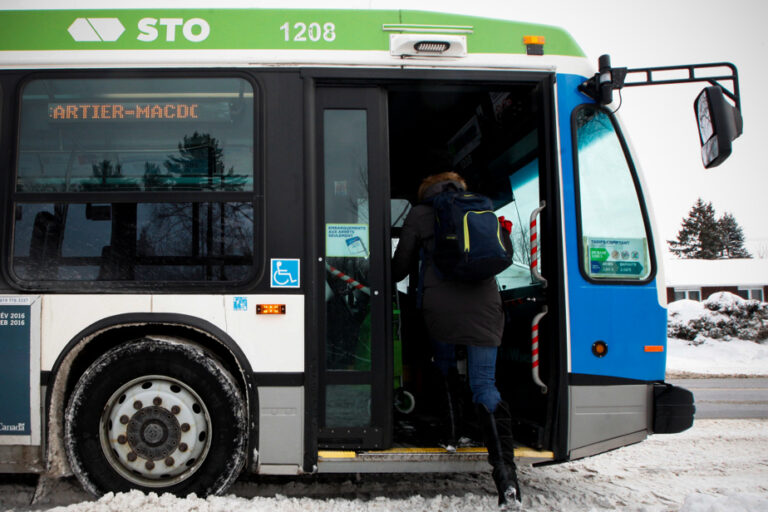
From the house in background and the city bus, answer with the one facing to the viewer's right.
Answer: the city bus

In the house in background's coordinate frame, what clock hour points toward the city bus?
The city bus is roughly at 12 o'clock from the house in background.

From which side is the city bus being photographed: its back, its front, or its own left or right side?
right

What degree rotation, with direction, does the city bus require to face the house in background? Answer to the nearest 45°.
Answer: approximately 45° to its left

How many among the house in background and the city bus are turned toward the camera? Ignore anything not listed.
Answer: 1
